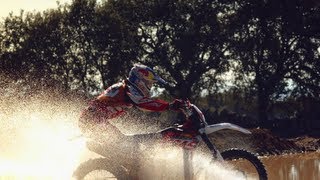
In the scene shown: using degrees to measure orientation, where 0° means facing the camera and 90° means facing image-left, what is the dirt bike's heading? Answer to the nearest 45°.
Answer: approximately 270°

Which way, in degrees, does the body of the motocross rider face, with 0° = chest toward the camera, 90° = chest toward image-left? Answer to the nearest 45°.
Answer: approximately 270°

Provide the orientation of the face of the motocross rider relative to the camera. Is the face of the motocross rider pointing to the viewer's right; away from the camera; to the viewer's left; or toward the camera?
to the viewer's right
